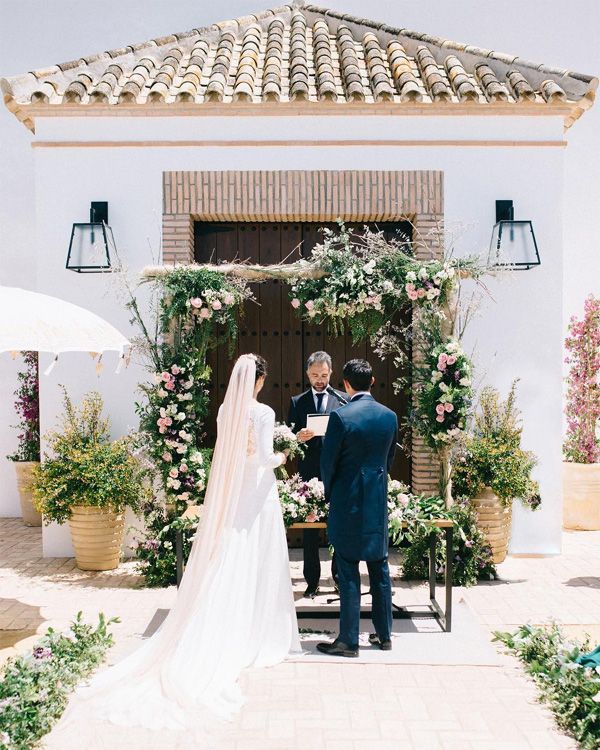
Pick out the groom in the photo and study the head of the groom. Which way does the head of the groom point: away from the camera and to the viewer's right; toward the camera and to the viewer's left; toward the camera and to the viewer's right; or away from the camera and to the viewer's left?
away from the camera and to the viewer's left

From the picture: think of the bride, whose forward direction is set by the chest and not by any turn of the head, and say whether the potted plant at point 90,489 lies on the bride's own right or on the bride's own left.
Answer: on the bride's own left

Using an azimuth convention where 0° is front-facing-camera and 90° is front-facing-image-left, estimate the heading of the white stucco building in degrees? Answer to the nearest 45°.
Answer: approximately 0°

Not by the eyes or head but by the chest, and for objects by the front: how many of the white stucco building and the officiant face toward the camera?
2

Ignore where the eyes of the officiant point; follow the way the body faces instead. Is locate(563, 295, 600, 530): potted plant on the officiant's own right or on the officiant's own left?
on the officiant's own left

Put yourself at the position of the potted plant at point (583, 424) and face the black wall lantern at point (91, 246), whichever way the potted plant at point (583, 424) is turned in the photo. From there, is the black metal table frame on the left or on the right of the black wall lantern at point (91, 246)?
left

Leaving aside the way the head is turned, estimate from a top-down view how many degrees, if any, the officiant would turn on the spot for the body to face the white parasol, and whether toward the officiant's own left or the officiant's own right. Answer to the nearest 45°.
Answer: approximately 45° to the officiant's own right

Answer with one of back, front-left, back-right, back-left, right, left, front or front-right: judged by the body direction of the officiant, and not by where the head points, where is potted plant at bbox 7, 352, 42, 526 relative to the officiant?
back-right
